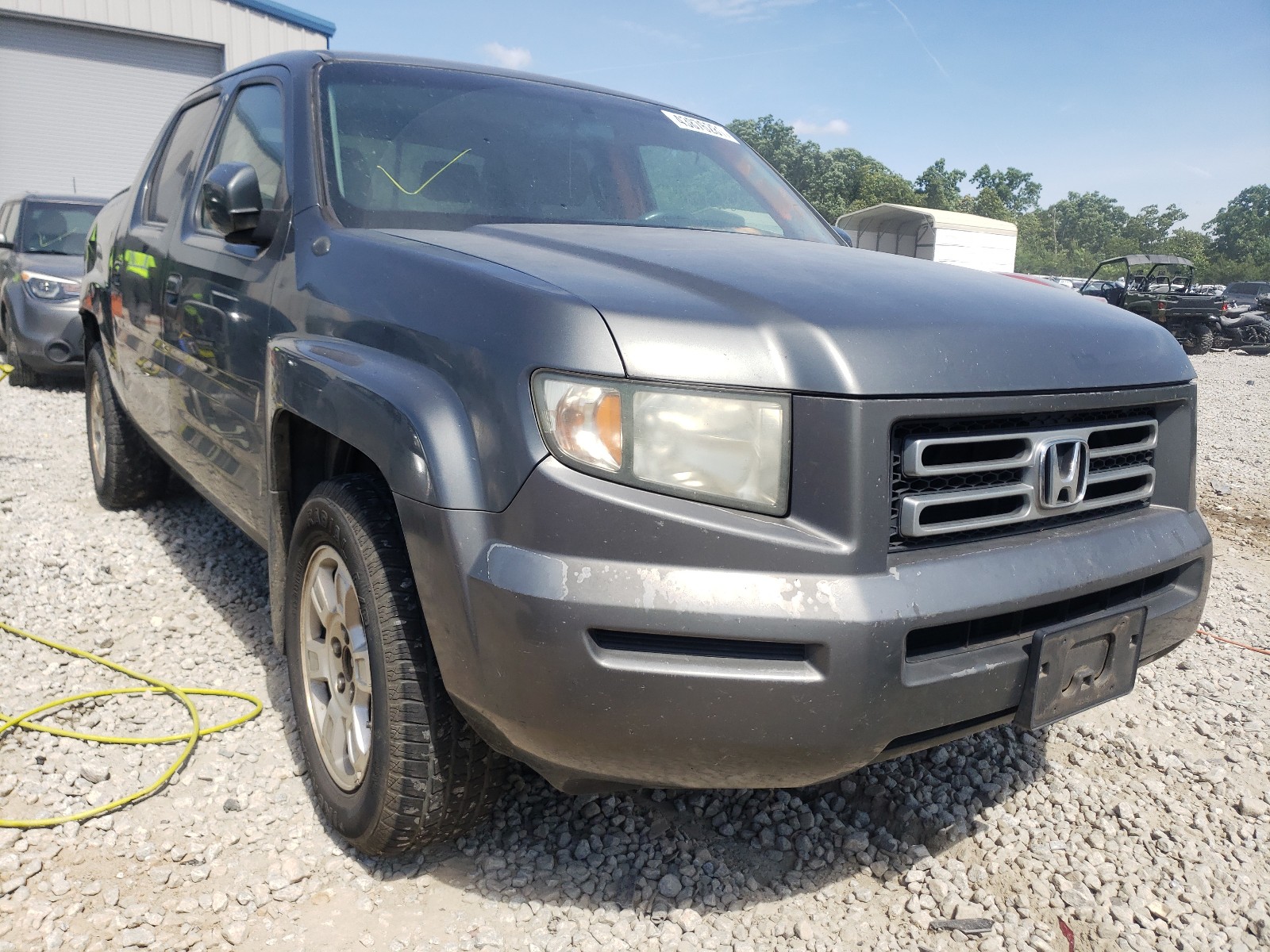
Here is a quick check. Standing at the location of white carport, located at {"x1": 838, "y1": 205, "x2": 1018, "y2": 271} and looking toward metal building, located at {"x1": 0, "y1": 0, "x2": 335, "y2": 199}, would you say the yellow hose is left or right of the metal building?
left

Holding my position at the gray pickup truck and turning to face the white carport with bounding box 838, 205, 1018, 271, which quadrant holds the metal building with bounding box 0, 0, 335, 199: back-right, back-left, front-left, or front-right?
front-left

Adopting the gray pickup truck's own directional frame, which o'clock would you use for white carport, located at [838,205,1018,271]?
The white carport is roughly at 8 o'clock from the gray pickup truck.

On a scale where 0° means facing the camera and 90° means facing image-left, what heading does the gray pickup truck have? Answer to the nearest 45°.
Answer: approximately 315°

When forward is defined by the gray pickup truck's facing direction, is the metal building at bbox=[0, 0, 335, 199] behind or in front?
behind
